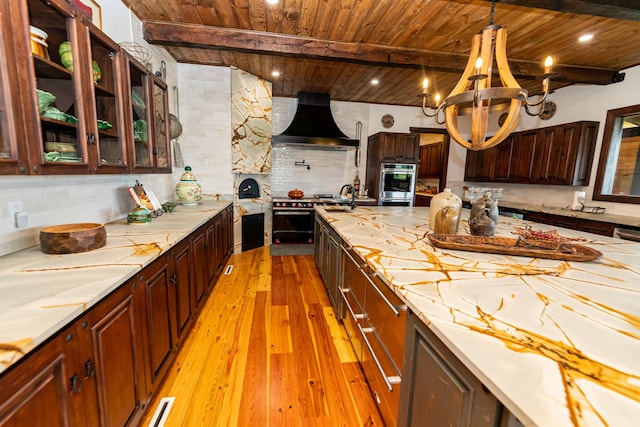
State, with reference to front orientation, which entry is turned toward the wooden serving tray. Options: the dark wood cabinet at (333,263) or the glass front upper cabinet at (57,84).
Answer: the glass front upper cabinet

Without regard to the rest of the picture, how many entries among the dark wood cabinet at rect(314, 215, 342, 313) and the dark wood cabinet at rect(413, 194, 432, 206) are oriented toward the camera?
1

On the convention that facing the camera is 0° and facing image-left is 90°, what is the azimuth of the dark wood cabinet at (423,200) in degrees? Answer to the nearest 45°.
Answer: approximately 0°

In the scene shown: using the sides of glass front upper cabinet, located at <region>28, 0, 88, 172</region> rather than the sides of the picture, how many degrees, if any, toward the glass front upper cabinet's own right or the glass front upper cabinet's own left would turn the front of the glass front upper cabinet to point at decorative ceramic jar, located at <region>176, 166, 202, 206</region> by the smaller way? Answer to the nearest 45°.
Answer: approximately 90° to the glass front upper cabinet's own left

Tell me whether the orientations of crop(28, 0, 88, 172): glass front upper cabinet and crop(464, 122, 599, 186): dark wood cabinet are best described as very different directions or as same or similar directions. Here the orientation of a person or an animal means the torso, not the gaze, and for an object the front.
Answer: very different directions

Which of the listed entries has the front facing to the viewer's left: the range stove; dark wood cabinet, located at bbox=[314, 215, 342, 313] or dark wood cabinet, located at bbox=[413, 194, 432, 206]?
dark wood cabinet, located at bbox=[314, 215, 342, 313]
